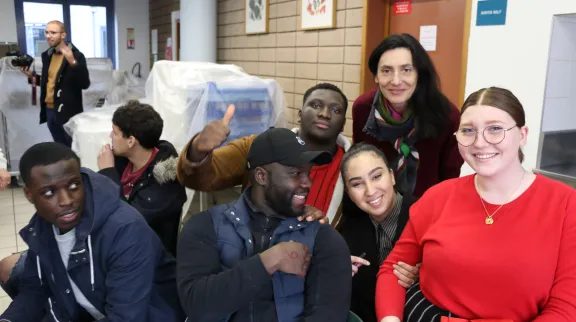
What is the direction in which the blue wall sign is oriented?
toward the camera

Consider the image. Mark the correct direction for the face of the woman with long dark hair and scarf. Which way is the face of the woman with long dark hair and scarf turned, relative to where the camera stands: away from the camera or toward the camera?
toward the camera

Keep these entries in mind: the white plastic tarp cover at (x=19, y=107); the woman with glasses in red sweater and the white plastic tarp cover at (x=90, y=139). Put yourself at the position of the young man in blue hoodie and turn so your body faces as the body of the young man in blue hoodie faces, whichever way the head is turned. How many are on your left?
1

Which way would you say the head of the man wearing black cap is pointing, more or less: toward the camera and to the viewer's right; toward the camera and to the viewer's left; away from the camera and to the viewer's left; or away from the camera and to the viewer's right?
toward the camera and to the viewer's right

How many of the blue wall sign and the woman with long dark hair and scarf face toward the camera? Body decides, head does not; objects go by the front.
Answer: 2

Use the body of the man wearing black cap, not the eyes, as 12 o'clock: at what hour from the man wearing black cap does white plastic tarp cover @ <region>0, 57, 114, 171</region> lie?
The white plastic tarp cover is roughly at 5 o'clock from the man wearing black cap.

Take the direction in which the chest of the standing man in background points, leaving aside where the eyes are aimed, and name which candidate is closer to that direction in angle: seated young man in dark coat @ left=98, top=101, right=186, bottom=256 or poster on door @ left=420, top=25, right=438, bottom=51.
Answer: the seated young man in dark coat

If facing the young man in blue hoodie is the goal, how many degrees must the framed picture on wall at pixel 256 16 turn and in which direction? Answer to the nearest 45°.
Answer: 0° — it already faces them

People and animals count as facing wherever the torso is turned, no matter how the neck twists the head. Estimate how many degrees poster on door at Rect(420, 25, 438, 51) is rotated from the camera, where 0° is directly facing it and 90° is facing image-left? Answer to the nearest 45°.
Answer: approximately 0°

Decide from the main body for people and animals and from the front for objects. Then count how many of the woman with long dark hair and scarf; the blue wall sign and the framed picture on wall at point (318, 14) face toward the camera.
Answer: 3

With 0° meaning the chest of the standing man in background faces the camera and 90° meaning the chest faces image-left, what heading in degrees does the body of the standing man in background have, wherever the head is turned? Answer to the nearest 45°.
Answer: approximately 45°

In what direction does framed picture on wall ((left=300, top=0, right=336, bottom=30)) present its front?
toward the camera

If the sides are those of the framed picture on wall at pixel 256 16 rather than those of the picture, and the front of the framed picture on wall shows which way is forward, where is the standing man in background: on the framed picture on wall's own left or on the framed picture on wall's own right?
on the framed picture on wall's own right

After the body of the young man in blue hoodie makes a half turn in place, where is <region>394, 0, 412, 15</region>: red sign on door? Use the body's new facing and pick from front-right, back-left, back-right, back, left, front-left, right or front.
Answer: front

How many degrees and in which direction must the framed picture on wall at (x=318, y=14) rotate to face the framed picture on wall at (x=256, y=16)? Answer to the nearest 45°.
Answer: approximately 135° to its right

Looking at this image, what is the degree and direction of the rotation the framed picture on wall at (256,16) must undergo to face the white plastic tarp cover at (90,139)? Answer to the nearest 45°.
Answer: approximately 45° to its right

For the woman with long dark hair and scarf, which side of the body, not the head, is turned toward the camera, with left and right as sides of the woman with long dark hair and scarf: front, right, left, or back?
front
